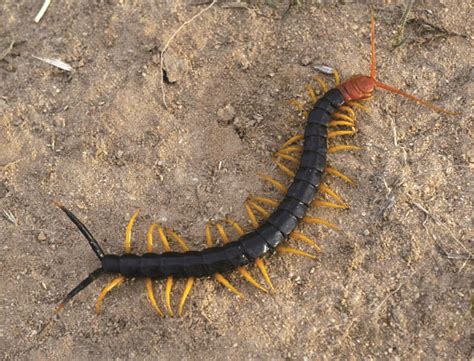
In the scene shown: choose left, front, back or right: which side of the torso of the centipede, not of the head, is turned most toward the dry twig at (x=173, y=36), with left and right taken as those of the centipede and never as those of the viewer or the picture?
left

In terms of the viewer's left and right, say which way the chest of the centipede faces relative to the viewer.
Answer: facing away from the viewer and to the right of the viewer

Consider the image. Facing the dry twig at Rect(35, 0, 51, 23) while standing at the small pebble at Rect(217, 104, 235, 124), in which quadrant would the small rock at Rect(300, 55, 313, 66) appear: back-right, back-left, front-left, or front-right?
back-right

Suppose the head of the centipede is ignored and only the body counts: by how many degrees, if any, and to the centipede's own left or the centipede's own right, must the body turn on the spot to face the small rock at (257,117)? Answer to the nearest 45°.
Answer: approximately 45° to the centipede's own left

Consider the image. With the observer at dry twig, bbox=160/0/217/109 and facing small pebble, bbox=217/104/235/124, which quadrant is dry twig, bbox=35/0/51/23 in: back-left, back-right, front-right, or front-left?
back-right

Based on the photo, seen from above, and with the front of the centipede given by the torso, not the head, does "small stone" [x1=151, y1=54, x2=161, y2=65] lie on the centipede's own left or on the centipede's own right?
on the centipede's own left

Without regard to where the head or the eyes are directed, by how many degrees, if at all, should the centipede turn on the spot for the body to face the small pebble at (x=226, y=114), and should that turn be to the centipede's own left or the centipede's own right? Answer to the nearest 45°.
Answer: approximately 45° to the centipede's own left

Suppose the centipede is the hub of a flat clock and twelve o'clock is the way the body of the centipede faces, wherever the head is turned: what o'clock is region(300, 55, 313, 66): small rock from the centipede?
The small rock is roughly at 11 o'clock from the centipede.

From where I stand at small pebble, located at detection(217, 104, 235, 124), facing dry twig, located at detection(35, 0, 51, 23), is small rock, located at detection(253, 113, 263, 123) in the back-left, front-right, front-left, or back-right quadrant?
back-right

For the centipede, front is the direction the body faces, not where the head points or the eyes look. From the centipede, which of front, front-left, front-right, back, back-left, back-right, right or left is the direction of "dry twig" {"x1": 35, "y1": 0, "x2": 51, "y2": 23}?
left
